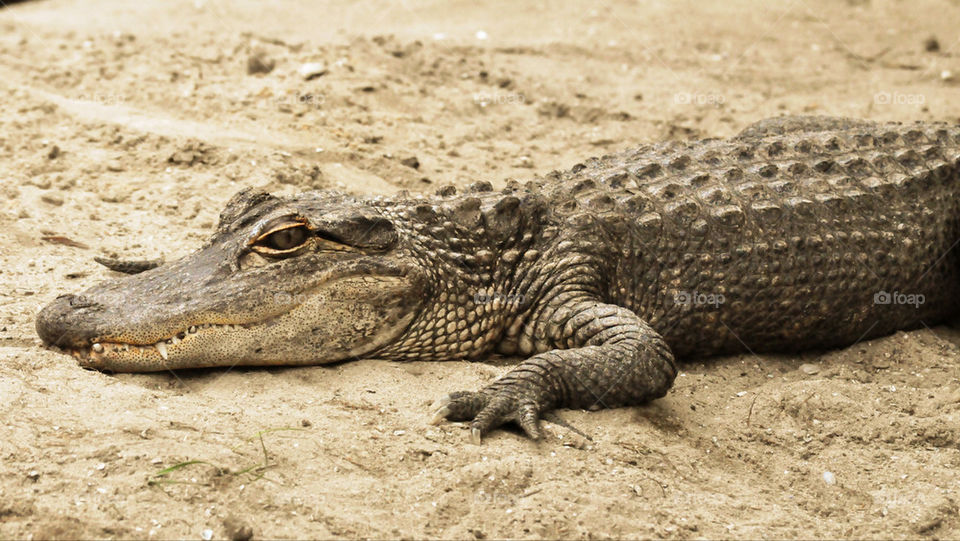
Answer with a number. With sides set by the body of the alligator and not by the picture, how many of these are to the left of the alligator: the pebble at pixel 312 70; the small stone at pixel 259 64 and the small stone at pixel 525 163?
0

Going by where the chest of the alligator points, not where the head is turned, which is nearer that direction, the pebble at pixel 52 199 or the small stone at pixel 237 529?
the pebble

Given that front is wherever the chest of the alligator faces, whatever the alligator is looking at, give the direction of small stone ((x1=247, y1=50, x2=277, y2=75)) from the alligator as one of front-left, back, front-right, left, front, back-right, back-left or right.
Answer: front-right

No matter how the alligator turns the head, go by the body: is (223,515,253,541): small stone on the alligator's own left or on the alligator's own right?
on the alligator's own left

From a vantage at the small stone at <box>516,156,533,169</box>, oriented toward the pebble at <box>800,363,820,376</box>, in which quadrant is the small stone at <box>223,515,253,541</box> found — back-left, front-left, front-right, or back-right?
front-right

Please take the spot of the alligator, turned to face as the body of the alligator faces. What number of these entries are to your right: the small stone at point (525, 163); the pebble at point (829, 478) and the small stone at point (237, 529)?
1

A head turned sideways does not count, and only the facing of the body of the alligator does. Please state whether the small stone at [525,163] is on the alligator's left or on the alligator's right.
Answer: on the alligator's right

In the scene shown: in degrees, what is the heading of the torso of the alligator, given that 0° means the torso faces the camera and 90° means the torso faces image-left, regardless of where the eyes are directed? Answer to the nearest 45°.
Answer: approximately 90°

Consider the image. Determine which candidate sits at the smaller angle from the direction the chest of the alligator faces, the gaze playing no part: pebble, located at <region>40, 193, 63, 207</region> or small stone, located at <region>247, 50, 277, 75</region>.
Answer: the pebble

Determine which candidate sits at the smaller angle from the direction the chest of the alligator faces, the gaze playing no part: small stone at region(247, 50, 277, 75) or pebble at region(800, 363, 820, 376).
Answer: the small stone

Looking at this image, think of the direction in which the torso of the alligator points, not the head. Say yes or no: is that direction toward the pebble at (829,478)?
no

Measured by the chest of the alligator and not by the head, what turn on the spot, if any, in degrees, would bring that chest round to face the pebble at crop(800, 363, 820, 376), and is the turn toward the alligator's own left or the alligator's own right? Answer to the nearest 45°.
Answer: approximately 180°

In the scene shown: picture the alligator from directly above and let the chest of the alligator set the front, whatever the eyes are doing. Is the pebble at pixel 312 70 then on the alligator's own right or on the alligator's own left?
on the alligator's own right

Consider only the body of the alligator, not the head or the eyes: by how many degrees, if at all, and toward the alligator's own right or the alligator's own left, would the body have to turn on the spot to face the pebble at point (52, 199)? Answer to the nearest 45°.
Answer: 0° — it already faces it
